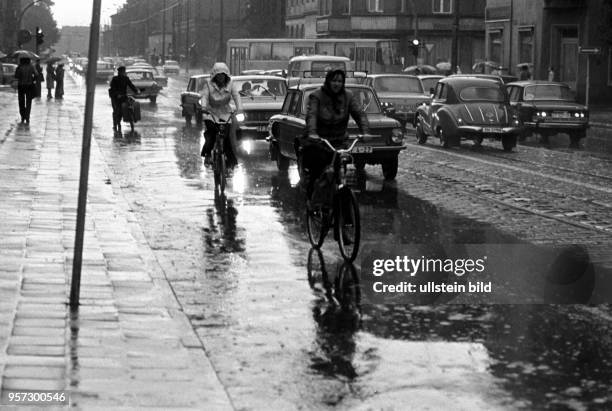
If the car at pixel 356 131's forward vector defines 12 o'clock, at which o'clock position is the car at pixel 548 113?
the car at pixel 548 113 is roughly at 8 o'clock from the car at pixel 356 131.

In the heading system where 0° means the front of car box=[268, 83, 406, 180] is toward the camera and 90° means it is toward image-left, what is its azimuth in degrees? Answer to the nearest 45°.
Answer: approximately 315°

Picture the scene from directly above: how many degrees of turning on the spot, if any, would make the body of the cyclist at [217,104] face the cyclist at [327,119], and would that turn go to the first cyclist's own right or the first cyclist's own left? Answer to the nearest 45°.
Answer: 0° — they already face them

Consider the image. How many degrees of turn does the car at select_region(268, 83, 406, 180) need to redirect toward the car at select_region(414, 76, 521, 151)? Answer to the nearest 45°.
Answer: approximately 135° to its left

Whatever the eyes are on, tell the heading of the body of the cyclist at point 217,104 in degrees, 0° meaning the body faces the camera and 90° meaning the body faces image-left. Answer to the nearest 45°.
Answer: approximately 0°

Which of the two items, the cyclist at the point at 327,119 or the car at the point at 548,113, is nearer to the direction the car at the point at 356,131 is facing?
the cyclist
